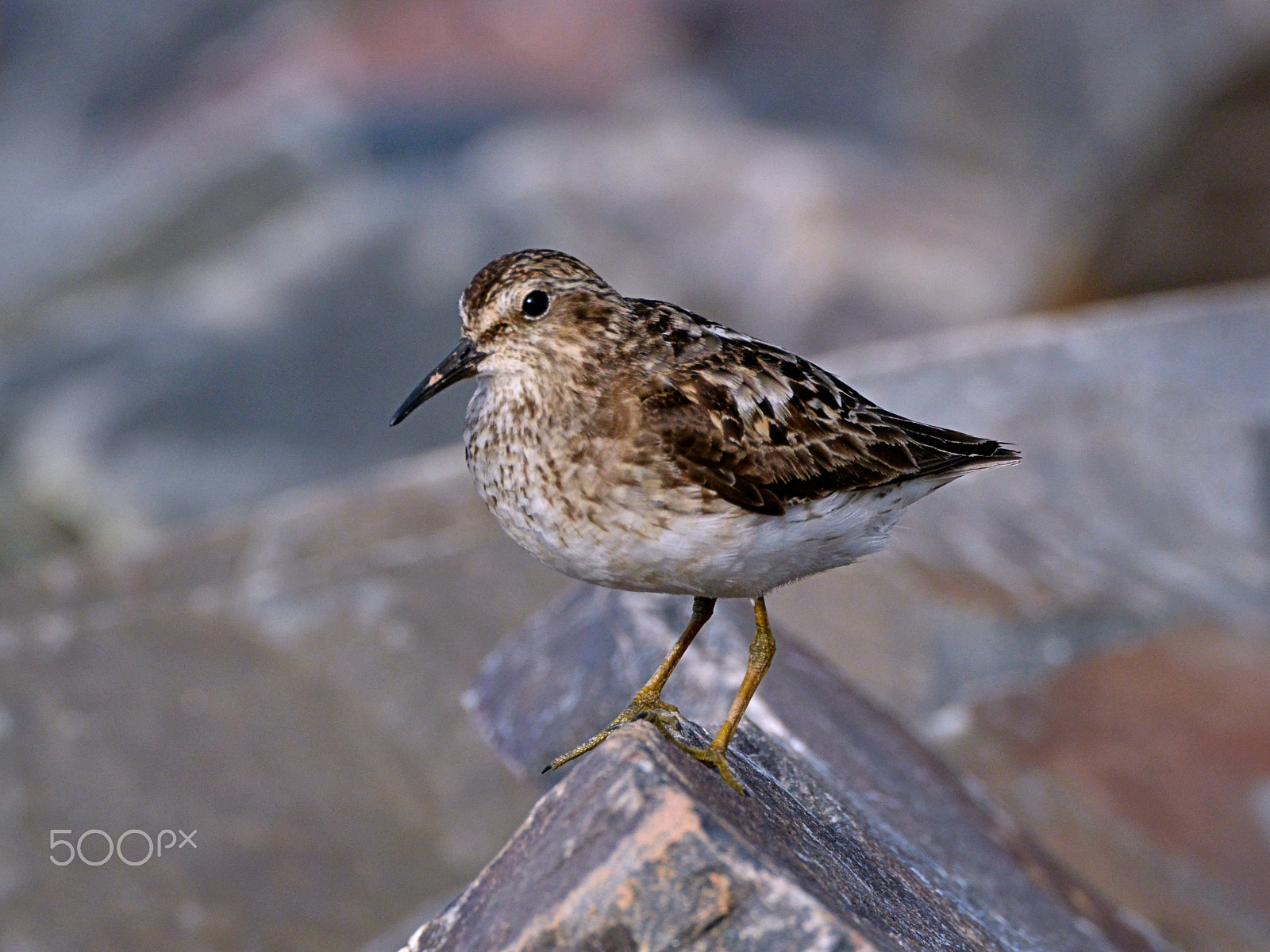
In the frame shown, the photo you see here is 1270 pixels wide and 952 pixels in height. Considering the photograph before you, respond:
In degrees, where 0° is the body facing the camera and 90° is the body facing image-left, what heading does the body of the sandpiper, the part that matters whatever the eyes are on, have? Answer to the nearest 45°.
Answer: approximately 90°
